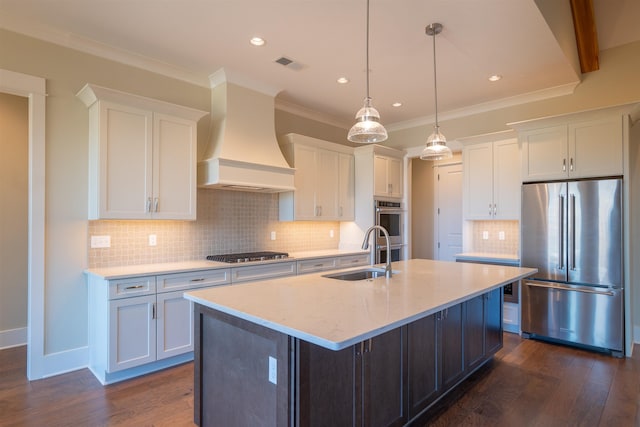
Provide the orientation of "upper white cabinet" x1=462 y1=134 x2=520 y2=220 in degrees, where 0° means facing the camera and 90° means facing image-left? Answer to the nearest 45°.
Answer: approximately 0°

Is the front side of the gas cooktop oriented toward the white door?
no

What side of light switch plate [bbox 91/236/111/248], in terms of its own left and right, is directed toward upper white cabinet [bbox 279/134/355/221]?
left

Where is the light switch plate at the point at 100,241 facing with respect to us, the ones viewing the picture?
facing the viewer

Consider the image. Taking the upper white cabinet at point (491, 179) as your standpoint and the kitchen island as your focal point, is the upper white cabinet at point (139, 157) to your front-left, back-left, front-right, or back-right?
front-right

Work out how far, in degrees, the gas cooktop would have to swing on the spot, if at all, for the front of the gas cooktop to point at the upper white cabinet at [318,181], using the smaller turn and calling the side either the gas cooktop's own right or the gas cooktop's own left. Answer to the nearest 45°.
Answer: approximately 90° to the gas cooktop's own left

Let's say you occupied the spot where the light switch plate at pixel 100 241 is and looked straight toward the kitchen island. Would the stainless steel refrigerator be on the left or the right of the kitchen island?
left

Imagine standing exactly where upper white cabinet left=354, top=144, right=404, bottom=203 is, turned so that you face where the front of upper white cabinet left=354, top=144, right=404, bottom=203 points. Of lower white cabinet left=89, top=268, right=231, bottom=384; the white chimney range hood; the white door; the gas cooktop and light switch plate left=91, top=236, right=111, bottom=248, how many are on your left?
1

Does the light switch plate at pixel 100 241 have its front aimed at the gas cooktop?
no

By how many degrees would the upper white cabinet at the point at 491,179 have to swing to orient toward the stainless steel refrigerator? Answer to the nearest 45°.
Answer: approximately 45° to its left

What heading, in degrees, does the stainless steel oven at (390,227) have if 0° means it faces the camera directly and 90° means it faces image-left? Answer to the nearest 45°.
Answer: approximately 315°

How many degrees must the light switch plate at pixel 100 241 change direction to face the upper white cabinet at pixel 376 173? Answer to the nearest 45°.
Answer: approximately 90° to its left

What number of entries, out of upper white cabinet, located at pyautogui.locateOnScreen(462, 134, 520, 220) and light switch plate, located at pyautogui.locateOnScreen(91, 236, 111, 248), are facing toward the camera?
2

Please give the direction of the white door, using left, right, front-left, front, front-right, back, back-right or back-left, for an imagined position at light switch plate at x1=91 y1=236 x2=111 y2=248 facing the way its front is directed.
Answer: left

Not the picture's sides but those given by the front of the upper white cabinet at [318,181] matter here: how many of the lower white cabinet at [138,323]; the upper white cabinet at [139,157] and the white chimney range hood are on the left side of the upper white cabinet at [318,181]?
0

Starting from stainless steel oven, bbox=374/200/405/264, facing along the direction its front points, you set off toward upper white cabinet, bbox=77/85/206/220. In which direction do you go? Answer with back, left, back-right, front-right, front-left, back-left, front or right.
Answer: right

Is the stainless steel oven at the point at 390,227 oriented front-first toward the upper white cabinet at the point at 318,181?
no

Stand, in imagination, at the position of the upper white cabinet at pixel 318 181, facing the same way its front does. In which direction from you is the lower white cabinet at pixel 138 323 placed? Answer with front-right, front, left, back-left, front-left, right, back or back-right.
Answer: right

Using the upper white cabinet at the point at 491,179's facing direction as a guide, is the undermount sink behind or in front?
in front

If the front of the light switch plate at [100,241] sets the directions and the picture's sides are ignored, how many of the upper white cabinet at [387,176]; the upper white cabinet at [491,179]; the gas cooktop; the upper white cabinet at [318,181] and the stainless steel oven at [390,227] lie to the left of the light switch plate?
5

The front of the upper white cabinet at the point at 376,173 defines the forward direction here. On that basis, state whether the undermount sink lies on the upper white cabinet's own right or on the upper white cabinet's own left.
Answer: on the upper white cabinet's own right

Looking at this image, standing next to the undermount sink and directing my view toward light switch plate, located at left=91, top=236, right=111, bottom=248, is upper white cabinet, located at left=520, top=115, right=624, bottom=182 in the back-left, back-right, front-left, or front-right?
back-right

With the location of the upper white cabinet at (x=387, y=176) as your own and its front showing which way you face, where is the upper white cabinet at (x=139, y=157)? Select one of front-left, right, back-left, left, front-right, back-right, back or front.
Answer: right
